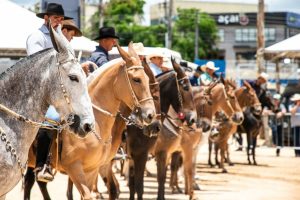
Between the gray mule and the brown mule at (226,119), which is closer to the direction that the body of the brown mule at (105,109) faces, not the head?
the gray mule

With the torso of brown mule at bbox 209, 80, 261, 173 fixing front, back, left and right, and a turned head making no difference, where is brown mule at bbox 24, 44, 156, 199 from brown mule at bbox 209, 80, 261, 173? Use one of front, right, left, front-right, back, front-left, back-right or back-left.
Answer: front-right

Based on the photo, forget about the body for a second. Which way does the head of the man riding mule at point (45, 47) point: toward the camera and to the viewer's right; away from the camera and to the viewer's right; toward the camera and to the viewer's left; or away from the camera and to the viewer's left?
toward the camera and to the viewer's right
